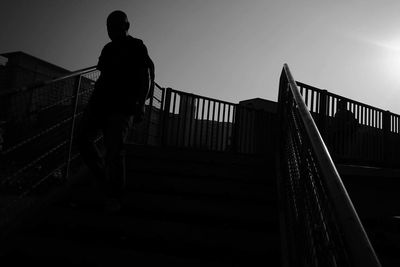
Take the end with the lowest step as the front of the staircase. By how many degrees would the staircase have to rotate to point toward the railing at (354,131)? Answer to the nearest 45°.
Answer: approximately 135° to its left

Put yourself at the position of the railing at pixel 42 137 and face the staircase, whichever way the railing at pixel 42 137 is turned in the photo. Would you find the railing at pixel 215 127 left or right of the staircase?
left

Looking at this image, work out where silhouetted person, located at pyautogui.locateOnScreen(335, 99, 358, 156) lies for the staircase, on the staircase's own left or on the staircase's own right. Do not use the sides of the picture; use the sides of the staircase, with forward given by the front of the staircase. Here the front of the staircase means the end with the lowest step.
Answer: on the staircase's own left

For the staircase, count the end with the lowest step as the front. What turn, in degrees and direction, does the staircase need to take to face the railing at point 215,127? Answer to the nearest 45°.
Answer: approximately 180°

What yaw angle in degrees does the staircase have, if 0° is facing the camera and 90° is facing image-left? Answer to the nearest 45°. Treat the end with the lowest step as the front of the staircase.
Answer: approximately 0°
